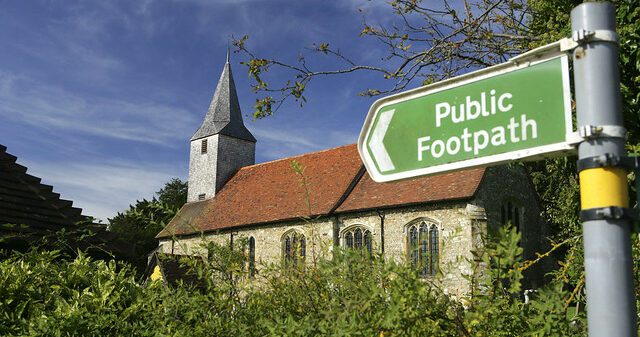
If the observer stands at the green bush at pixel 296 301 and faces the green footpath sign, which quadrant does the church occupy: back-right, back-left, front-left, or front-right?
back-left

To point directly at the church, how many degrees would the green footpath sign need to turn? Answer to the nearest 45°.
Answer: approximately 135° to its right

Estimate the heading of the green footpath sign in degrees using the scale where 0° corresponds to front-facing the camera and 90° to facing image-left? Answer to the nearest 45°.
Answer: approximately 45°

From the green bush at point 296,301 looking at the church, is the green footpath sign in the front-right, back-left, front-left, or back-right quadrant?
back-right
